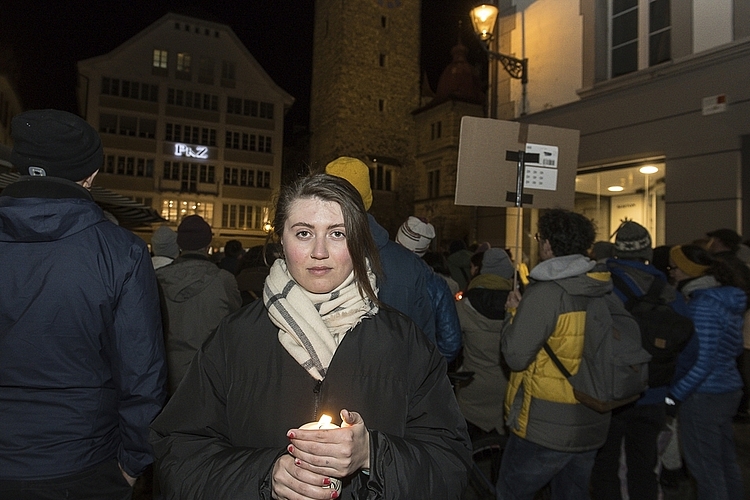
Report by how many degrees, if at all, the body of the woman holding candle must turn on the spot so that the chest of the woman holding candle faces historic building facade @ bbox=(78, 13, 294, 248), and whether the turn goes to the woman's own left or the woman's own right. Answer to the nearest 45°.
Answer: approximately 180°

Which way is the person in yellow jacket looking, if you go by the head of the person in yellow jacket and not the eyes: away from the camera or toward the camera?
away from the camera

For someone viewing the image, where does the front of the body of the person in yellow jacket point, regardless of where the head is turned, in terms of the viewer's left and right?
facing away from the viewer and to the left of the viewer

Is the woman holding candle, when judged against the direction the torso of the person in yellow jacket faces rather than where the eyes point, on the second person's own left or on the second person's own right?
on the second person's own left

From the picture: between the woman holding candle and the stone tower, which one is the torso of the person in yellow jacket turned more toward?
the stone tower

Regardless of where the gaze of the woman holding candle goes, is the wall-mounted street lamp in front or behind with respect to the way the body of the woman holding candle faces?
behind

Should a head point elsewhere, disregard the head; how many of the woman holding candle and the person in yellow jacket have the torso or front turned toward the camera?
1

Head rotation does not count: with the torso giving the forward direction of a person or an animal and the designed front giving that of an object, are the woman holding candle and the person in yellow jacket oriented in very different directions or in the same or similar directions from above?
very different directions

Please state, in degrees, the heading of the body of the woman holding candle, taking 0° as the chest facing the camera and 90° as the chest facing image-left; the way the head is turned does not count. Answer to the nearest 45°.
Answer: approximately 0°

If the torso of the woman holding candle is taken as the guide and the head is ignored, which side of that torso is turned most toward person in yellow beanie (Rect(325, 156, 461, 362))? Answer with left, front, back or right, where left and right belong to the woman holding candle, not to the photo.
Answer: back

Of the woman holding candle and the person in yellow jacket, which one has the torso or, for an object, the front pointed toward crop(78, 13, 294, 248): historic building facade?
the person in yellow jacket

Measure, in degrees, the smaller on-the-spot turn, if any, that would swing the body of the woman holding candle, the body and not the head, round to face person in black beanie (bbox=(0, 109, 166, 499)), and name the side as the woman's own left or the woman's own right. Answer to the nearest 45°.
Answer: approximately 135° to the woman's own right
